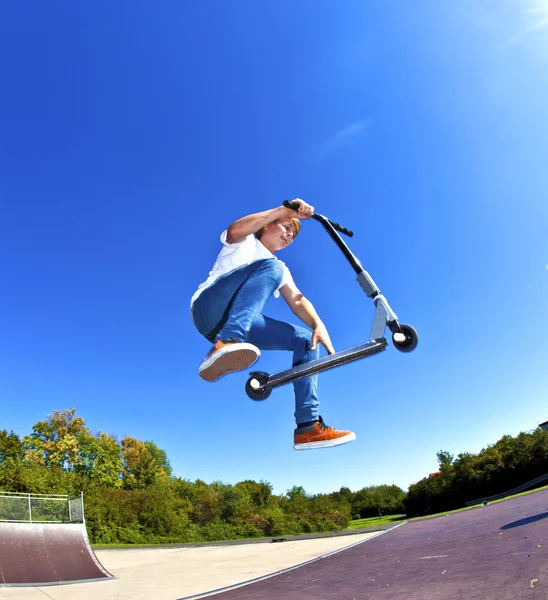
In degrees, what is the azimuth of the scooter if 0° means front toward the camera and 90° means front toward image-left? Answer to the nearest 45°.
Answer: approximately 270°

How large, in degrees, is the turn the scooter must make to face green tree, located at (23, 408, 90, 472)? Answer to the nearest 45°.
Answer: approximately 135° to its left

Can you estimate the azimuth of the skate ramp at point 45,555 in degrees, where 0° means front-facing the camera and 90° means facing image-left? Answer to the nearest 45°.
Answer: approximately 0°

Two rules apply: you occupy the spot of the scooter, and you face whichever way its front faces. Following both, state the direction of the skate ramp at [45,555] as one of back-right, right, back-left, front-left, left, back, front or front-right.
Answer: back-left

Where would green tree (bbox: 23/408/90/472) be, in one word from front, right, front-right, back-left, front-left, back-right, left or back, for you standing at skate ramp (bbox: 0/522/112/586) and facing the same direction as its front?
back
